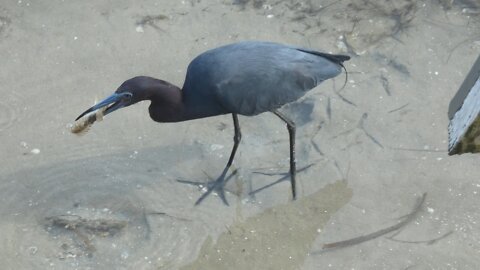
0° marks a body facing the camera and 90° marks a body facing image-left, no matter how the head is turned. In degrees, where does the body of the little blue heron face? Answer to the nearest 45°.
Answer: approximately 90°

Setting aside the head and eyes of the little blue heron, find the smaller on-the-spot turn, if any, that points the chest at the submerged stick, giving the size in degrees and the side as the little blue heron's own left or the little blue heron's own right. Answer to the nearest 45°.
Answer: approximately 135° to the little blue heron's own left
